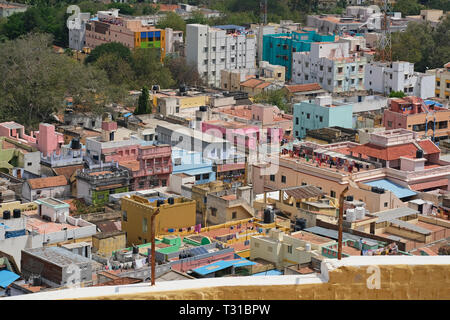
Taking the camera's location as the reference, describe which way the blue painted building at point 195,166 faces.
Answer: facing the viewer and to the right of the viewer

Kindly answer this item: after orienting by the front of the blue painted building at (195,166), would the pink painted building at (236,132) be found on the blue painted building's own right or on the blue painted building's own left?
on the blue painted building's own left

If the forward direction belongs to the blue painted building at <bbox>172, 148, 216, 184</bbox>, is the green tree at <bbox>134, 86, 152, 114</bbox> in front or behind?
behind

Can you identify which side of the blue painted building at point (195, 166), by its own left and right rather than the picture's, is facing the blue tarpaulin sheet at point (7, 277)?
right

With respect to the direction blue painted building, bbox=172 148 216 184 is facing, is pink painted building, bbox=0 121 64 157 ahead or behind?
behind

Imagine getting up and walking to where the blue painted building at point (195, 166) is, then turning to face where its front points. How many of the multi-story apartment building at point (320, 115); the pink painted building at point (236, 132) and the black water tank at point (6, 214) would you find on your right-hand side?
1

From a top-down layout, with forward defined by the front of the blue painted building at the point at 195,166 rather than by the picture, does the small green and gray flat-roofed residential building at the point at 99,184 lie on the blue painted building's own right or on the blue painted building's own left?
on the blue painted building's own right

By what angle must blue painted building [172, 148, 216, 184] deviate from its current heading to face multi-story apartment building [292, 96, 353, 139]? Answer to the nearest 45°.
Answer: approximately 90° to its left

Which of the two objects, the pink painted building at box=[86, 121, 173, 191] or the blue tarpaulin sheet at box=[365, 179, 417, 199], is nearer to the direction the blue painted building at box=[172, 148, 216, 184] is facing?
the blue tarpaulin sheet

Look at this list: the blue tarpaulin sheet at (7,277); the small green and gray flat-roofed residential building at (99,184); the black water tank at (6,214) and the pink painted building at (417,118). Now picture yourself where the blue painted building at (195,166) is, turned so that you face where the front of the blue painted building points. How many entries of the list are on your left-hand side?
1

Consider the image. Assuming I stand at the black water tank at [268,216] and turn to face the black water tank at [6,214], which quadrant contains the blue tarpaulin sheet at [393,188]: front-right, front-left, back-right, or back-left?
back-right

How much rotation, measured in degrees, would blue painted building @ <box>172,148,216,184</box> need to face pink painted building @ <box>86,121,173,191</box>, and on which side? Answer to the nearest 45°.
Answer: approximately 135° to its right

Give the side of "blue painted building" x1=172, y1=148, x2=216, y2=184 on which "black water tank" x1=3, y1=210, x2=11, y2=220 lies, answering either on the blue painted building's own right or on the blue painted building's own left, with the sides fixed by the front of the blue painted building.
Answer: on the blue painted building's own right

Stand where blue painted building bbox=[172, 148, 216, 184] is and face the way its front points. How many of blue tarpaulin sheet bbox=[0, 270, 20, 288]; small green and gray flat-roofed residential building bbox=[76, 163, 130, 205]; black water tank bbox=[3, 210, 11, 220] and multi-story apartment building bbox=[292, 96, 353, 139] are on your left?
1
